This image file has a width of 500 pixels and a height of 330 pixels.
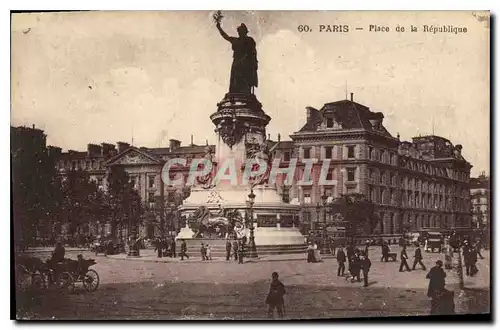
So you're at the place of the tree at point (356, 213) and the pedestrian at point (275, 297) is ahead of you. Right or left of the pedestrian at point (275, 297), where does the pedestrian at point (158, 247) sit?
right
